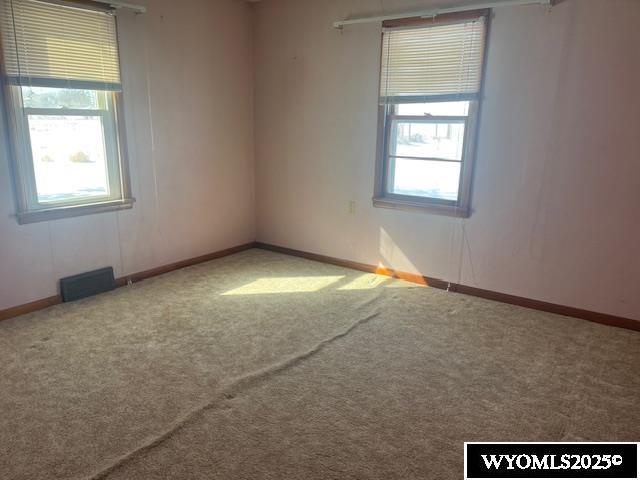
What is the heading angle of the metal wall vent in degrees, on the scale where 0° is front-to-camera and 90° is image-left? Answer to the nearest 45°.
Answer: approximately 315°
